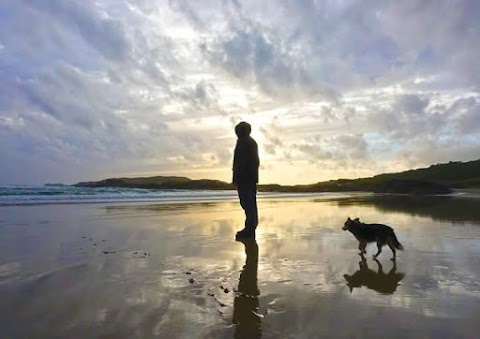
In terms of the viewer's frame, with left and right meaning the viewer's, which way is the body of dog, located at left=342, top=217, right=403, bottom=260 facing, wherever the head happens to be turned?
facing to the left of the viewer
